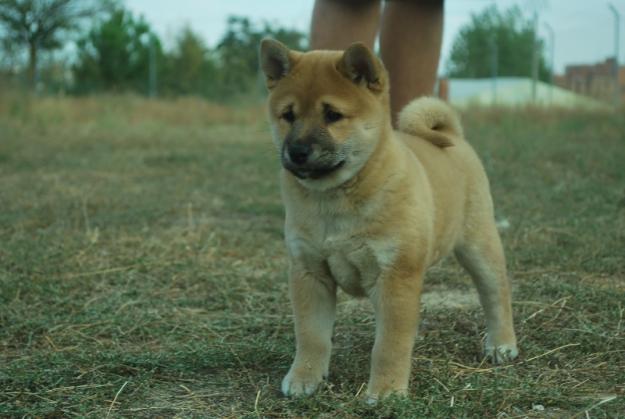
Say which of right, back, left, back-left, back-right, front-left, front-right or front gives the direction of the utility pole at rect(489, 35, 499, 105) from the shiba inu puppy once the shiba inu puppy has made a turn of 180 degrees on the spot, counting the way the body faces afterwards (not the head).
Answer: front-left

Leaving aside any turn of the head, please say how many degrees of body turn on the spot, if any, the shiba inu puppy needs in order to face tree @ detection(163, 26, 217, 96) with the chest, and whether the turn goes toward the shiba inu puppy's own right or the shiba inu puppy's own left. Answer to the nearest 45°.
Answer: approximately 135° to the shiba inu puppy's own right

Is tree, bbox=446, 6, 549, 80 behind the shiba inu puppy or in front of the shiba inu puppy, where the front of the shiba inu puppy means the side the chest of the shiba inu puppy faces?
behind

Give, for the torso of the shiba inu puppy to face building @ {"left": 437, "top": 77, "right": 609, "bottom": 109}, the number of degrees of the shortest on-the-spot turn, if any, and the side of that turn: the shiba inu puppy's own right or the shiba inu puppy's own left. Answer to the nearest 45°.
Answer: approximately 135° to the shiba inu puppy's own right

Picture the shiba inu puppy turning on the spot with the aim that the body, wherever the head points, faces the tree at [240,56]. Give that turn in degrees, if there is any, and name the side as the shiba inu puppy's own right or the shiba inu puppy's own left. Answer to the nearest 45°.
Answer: approximately 135° to the shiba inu puppy's own right

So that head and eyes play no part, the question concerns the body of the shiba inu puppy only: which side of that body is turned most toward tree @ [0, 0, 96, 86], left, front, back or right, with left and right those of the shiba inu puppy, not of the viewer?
right

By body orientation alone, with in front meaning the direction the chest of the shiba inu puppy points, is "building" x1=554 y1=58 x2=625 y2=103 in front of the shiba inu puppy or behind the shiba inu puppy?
behind

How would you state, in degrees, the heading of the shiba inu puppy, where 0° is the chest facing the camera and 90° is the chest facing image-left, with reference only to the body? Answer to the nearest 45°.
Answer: approximately 45°
